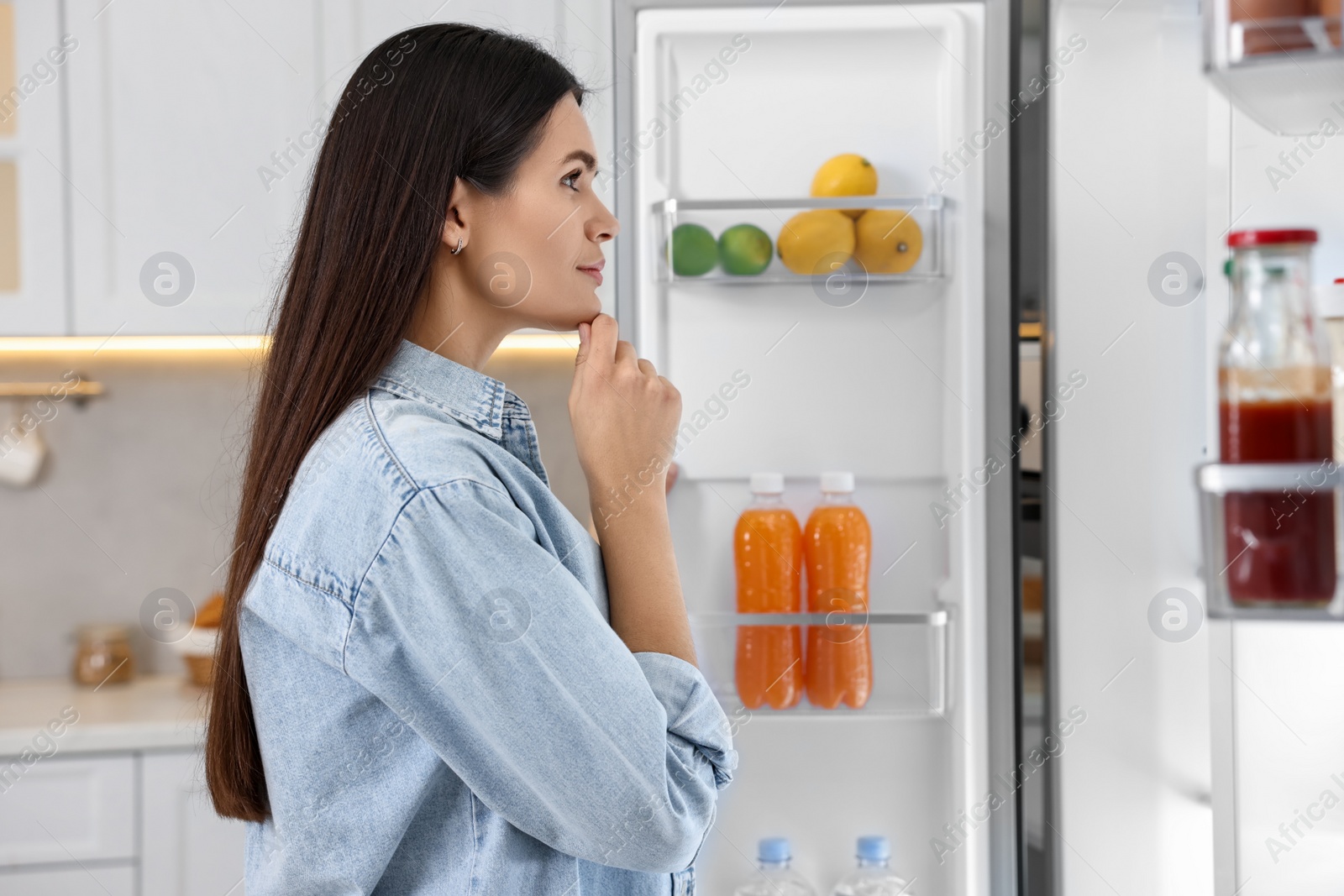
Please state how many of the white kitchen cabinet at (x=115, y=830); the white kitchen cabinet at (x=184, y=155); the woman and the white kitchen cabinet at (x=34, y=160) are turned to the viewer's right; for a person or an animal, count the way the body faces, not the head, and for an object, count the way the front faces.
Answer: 1

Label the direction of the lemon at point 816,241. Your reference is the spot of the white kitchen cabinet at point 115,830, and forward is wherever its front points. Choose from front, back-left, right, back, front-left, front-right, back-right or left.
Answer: front-left

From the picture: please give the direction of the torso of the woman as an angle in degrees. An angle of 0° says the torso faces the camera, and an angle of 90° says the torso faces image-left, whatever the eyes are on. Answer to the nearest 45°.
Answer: approximately 270°

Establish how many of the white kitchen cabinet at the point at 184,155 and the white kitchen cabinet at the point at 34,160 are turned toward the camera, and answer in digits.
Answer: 2

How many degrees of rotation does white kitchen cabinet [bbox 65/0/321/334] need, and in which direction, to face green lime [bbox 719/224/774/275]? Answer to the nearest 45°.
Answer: approximately 45° to its left

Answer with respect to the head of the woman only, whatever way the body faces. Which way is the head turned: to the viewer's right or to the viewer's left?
to the viewer's right

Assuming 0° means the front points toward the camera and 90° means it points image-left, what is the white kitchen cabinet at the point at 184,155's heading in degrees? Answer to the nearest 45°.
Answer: approximately 0°

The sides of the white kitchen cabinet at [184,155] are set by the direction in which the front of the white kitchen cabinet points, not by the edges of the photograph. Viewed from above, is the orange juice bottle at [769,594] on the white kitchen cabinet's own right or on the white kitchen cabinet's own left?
on the white kitchen cabinet's own left

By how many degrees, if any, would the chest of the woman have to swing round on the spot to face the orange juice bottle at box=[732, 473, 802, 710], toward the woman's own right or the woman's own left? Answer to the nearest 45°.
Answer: approximately 45° to the woman's own left

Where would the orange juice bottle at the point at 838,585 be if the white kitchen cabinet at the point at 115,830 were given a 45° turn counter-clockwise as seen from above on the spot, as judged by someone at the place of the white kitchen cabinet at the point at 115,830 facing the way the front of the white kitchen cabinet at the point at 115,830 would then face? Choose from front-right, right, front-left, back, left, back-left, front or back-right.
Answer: front
